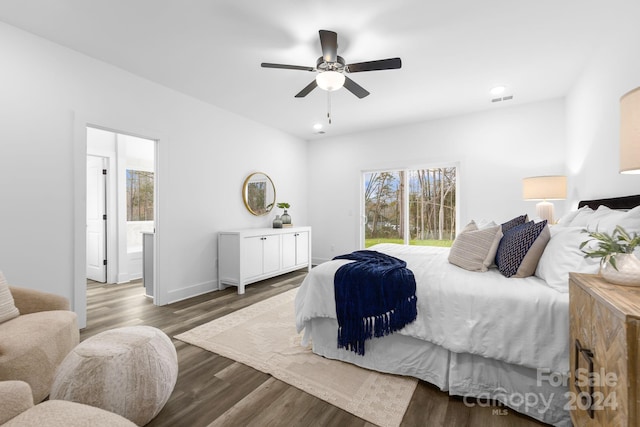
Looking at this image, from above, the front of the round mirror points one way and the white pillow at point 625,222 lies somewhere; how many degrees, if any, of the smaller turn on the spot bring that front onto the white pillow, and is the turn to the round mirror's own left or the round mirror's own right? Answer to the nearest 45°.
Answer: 0° — it already faces it

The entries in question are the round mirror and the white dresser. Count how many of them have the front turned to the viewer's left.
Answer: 0

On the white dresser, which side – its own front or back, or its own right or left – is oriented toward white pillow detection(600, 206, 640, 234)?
front

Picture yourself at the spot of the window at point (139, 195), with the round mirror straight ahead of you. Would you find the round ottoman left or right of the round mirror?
right

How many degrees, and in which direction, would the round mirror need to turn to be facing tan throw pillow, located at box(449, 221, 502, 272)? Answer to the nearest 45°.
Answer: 0° — it already faces it

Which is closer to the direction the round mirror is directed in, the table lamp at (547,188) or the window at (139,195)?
the table lamp

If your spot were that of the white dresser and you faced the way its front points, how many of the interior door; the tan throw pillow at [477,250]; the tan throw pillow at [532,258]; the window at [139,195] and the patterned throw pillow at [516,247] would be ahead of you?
3

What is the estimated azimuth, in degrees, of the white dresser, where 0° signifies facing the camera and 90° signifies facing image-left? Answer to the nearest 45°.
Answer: approximately 315°

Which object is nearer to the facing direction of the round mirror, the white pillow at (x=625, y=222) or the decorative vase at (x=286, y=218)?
the white pillow

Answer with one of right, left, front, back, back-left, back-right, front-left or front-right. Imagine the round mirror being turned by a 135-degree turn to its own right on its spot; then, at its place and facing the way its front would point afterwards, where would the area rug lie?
left

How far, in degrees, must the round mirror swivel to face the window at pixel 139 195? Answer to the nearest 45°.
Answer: approximately 135° to its right

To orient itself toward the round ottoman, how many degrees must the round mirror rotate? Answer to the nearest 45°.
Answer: approximately 45° to its right

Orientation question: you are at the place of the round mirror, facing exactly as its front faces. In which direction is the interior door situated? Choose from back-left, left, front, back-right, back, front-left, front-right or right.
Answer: back-right

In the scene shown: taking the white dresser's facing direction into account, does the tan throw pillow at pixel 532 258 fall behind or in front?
in front
